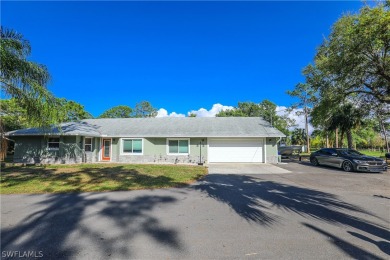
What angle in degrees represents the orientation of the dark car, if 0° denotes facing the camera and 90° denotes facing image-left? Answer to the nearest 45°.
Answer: approximately 315°

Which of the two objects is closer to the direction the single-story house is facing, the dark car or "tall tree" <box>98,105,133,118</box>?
the dark car

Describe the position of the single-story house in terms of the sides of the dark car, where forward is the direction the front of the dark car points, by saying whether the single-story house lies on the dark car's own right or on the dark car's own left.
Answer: on the dark car's own right

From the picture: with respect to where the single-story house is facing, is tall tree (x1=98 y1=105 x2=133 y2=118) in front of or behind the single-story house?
behind

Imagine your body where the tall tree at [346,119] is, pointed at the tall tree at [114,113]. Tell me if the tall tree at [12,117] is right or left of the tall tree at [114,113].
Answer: left

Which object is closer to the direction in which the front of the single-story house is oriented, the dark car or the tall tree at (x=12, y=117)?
the dark car

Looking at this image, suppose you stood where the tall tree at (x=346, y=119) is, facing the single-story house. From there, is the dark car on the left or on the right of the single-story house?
left

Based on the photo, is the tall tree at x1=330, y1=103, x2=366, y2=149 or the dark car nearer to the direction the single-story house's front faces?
the dark car
